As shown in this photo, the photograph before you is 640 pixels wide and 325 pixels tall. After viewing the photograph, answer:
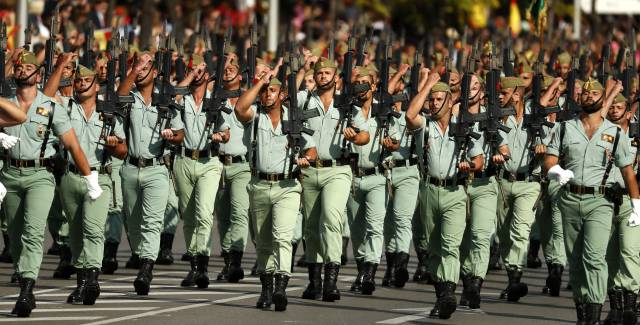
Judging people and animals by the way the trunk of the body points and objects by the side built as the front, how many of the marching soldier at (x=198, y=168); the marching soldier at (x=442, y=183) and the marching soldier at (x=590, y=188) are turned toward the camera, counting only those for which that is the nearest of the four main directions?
3

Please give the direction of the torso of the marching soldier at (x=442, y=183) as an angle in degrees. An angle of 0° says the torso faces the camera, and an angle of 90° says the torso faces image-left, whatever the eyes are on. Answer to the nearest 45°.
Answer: approximately 0°

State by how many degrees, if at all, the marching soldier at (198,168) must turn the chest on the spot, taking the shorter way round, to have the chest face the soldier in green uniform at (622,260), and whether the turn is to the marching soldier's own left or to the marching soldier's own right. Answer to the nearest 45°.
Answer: approximately 45° to the marching soldier's own left

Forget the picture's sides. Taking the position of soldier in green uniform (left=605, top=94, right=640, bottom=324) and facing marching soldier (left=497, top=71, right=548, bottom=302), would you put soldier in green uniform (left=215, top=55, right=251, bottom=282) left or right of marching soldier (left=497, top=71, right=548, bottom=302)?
left
